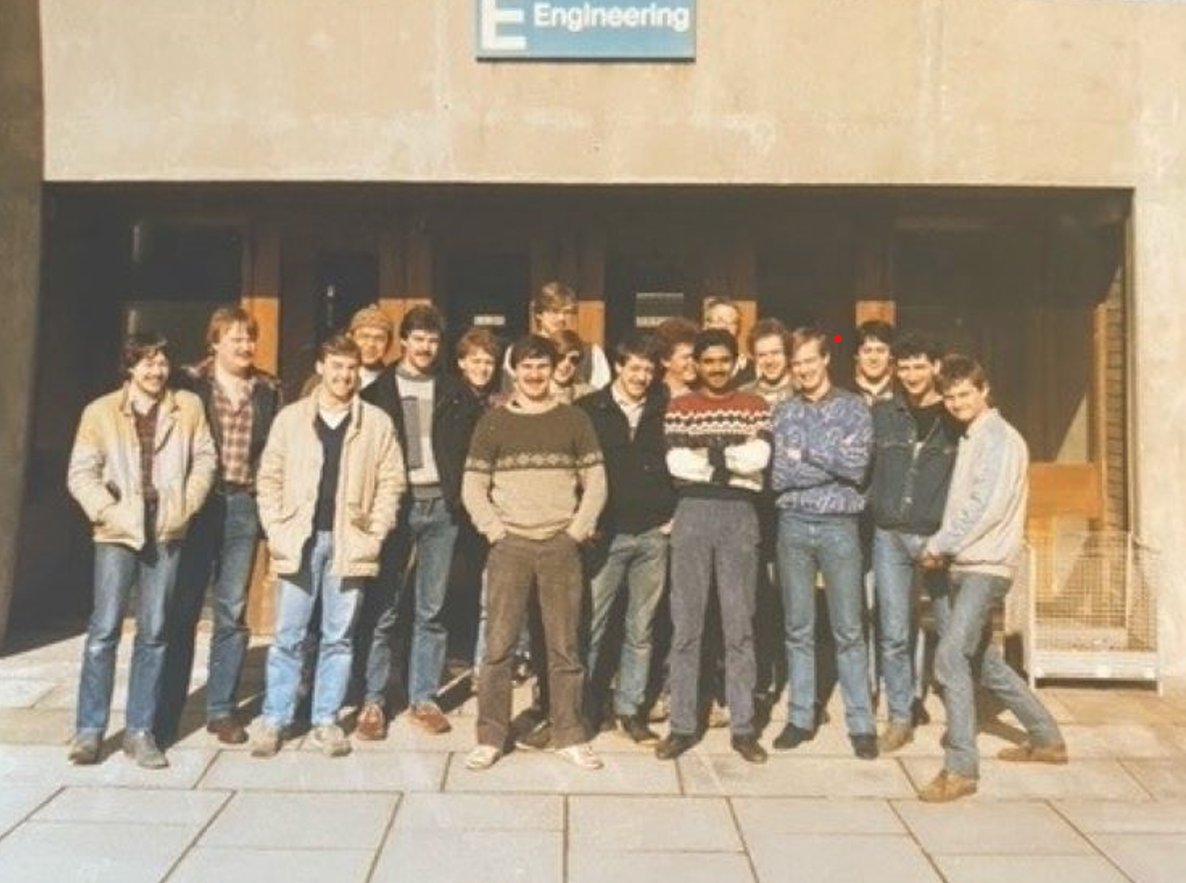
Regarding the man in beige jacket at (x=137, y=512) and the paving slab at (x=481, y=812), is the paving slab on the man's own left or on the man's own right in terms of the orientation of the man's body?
on the man's own left

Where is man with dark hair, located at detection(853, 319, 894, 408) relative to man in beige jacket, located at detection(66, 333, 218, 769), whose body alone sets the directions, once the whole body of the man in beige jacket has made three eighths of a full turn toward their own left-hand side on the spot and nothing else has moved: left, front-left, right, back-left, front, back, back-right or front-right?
front-right

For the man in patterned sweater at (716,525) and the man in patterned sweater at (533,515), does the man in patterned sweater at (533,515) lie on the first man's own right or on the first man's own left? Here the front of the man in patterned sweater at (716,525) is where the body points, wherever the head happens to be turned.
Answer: on the first man's own right

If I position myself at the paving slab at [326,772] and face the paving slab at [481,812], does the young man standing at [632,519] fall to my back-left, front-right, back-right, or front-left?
front-left

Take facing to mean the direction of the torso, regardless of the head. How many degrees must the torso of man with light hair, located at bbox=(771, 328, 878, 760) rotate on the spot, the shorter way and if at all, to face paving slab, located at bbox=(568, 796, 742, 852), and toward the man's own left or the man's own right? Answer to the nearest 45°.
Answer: approximately 45° to the man's own right

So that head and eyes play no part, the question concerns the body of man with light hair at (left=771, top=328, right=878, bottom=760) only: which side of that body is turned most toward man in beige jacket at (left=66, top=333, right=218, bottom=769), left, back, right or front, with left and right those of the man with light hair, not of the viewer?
right

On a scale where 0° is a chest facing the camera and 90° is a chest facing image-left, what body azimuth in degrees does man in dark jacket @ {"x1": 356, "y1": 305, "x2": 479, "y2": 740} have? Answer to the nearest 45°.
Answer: approximately 0°

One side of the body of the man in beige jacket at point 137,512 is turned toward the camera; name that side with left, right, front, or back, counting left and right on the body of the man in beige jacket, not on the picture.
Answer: front

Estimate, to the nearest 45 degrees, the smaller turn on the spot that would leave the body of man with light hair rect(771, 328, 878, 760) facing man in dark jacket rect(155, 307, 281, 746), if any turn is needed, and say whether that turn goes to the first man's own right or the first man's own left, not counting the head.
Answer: approximately 90° to the first man's own right

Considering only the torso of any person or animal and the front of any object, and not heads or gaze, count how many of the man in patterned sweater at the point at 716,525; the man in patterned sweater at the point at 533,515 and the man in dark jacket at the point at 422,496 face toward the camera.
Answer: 3

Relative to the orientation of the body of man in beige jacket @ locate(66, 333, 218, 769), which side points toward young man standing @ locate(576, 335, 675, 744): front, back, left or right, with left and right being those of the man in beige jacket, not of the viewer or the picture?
left

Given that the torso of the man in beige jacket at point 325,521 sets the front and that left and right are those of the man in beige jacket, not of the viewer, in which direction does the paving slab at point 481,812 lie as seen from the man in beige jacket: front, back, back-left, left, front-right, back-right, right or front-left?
front-left

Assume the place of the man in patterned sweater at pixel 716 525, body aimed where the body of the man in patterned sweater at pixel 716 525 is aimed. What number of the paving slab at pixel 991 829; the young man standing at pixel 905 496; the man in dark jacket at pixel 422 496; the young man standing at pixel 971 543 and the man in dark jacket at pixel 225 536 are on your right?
2
